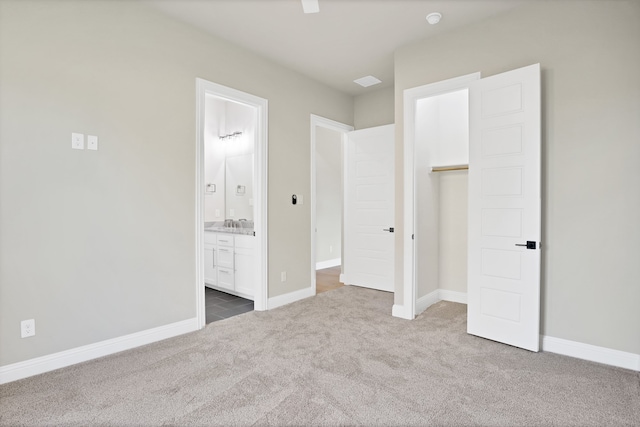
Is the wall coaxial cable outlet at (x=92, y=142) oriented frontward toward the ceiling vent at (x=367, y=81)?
no

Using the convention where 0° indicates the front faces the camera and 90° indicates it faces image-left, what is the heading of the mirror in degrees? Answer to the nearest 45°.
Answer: approximately 45°

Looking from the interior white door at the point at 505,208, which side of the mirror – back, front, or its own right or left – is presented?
left

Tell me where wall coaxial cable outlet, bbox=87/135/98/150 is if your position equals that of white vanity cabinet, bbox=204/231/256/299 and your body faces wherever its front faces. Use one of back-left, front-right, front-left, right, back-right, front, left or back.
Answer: front

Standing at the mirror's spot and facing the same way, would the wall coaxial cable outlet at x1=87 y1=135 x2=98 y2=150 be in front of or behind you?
in front

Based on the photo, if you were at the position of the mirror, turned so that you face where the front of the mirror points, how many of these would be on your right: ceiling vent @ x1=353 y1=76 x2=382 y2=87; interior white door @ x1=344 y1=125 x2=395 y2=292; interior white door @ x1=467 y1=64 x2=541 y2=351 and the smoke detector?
0

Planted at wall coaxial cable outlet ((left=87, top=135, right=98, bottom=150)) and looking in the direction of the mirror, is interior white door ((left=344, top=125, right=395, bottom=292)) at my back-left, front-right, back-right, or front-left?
front-right

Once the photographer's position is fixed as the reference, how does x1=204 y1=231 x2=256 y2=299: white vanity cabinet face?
facing the viewer and to the left of the viewer

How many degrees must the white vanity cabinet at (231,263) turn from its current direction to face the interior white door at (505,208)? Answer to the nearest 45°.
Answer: approximately 90° to its left

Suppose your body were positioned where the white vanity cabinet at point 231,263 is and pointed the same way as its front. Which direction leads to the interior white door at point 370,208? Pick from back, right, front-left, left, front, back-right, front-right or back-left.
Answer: back-left

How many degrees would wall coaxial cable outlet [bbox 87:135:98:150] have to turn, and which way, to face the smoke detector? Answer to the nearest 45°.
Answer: approximately 45° to its left

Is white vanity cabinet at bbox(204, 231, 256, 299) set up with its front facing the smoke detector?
no

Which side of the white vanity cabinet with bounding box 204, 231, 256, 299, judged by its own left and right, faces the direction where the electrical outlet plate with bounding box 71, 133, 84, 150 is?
front

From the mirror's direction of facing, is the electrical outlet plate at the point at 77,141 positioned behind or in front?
in front

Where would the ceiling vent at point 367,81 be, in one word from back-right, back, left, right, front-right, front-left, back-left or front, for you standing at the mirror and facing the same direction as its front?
left
